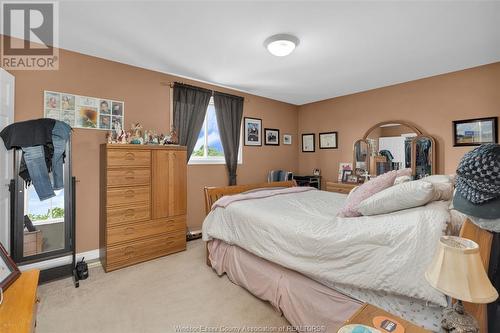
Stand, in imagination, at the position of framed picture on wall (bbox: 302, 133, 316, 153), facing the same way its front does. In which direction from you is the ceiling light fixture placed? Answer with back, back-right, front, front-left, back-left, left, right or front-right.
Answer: front-left

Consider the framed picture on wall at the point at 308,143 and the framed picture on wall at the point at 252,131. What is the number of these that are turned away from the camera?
0

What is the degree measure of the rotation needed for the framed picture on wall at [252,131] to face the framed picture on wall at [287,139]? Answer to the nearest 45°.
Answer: approximately 90° to its left

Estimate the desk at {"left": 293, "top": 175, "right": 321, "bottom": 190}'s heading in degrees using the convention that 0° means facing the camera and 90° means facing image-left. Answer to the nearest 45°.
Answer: approximately 45°

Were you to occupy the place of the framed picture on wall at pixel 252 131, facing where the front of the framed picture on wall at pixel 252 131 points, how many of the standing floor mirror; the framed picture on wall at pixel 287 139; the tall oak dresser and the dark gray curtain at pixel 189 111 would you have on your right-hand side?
3

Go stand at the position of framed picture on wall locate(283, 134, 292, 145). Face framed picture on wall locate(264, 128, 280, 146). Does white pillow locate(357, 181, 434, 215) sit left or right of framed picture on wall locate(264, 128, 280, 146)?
left

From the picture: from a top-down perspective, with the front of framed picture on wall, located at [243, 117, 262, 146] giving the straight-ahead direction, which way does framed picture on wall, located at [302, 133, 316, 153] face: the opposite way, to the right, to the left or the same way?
to the right

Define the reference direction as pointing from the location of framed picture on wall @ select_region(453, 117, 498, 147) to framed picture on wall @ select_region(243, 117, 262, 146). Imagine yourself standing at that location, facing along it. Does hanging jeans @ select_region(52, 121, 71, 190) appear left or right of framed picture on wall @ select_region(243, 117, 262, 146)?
left

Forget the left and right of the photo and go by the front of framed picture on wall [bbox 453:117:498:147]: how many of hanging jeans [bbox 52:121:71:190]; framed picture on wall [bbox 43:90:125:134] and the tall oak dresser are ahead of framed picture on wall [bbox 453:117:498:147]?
3

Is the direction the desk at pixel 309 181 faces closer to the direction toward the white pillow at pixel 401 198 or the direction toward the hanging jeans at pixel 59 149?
the hanging jeans

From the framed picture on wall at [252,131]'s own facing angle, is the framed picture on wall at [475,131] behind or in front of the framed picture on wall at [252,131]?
in front

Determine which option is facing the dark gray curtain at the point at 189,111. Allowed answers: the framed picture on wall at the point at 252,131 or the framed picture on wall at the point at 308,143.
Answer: the framed picture on wall at the point at 308,143

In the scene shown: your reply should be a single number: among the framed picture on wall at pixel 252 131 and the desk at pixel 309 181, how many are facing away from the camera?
0

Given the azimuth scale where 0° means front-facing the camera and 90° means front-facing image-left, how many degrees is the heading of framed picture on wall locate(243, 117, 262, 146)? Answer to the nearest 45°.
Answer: approximately 315°

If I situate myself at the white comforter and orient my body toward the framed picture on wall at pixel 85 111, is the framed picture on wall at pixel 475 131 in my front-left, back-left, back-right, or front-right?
back-right
